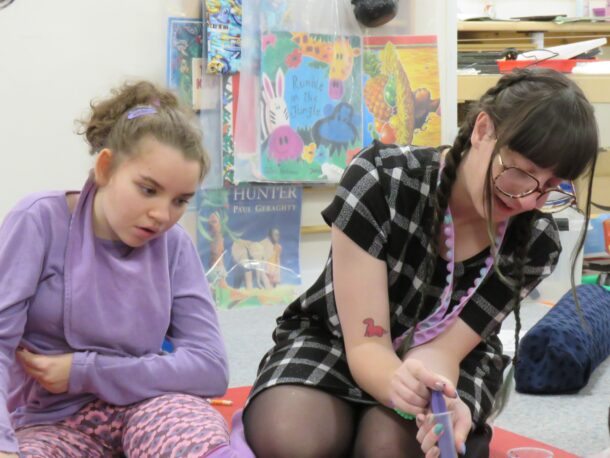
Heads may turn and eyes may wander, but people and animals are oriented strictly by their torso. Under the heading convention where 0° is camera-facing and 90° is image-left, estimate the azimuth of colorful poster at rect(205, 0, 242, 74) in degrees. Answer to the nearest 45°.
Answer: approximately 0°
